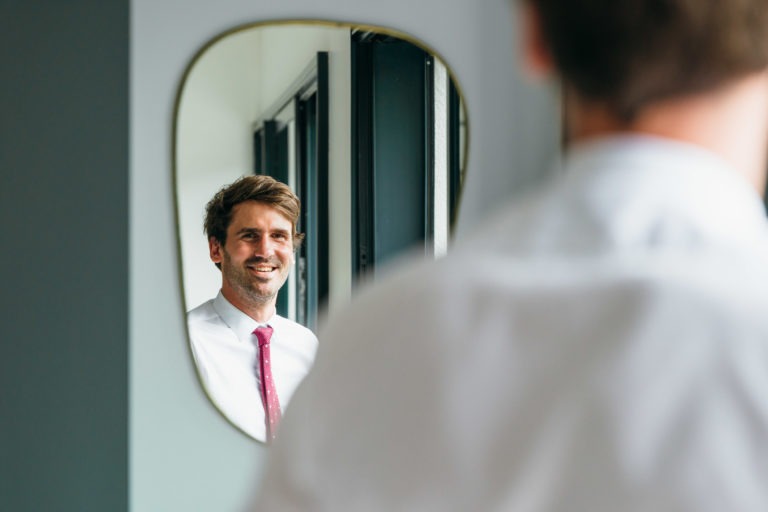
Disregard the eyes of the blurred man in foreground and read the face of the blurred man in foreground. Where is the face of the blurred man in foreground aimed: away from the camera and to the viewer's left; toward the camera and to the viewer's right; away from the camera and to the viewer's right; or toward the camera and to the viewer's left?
away from the camera and to the viewer's left

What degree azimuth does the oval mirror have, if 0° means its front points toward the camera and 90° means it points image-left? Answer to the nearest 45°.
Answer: approximately 0°

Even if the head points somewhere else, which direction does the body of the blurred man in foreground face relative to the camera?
away from the camera
